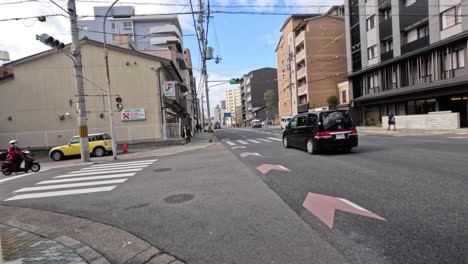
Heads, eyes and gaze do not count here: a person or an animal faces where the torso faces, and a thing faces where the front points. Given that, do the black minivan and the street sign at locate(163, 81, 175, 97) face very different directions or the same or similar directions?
very different directions

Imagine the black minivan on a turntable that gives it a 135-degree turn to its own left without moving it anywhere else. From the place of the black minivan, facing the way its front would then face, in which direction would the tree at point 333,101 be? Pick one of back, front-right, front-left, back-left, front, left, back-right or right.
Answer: back

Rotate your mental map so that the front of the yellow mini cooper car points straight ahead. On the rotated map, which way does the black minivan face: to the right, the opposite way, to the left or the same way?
to the right

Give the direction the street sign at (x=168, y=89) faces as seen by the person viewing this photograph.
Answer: facing the viewer

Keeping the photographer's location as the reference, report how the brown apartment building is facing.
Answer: facing the viewer and to the left of the viewer

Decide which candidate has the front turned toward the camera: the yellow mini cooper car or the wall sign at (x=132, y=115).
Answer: the wall sign

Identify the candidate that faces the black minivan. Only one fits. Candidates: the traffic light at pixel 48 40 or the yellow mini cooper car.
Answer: the traffic light

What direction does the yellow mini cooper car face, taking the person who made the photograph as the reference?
facing to the left of the viewer

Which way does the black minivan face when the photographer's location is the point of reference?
facing away from the viewer and to the left of the viewer

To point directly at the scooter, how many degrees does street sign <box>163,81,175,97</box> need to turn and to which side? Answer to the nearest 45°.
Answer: approximately 45° to its right

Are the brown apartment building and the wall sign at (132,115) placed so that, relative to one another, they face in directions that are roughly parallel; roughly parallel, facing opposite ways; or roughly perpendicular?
roughly perpendicular

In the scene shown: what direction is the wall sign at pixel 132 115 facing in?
toward the camera

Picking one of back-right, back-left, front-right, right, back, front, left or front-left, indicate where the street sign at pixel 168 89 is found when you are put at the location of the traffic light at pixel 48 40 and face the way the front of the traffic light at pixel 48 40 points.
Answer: left

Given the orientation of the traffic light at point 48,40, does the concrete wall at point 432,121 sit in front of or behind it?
in front
